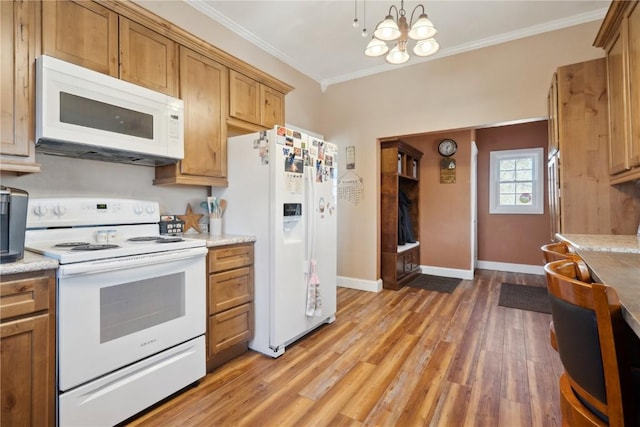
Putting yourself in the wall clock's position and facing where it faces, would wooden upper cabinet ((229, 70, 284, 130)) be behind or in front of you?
in front

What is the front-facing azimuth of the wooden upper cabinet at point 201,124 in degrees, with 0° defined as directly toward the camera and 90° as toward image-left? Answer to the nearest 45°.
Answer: approximately 315°

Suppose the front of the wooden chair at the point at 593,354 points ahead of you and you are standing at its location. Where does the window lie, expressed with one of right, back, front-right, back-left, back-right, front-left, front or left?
front-left

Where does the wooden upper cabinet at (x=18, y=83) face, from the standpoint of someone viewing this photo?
facing the viewer and to the right of the viewer

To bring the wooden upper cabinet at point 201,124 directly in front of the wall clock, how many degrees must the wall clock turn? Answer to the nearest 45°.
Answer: approximately 45° to its right

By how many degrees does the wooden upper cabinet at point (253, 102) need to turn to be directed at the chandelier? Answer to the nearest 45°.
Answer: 0° — it already faces it

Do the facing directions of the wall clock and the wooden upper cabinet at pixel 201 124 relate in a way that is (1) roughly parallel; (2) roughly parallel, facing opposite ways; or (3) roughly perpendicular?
roughly perpendicular

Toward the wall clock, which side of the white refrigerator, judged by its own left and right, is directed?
left

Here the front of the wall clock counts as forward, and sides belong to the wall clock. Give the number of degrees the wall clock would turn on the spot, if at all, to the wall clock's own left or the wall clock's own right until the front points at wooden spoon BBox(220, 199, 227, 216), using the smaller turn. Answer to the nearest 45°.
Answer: approximately 45° to the wall clock's own right

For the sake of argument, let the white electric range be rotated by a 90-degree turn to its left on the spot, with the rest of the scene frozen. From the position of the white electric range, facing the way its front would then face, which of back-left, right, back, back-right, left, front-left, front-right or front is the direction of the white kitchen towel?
front-right

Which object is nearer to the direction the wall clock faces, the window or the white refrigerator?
the white refrigerator

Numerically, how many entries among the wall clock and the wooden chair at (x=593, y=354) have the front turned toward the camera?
1

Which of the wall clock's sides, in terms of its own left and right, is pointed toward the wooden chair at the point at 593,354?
front
